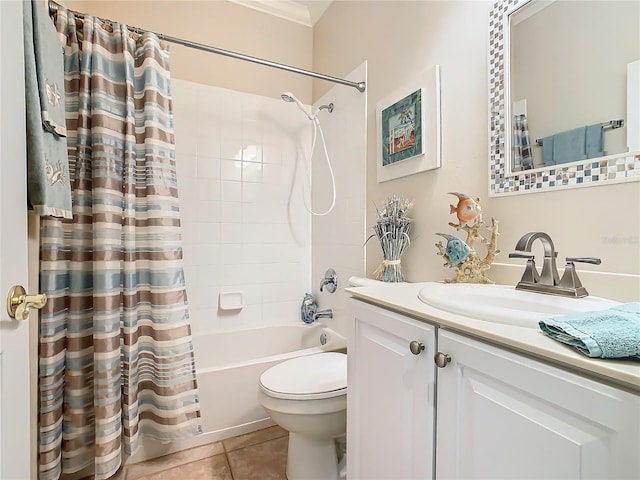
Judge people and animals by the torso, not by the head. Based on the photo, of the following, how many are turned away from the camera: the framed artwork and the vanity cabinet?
0

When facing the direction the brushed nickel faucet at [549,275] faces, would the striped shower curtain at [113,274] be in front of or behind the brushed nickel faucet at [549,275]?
in front

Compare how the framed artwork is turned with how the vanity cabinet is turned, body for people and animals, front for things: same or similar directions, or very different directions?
same or similar directions

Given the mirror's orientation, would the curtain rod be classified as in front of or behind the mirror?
in front

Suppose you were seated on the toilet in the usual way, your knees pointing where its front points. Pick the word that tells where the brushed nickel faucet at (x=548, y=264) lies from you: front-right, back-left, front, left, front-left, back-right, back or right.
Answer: left

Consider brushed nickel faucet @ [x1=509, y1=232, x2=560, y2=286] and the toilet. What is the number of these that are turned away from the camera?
0

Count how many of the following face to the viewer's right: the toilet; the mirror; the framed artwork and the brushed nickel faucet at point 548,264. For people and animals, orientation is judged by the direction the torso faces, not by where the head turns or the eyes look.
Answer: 0

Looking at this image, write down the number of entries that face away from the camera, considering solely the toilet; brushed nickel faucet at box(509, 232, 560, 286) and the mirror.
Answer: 0

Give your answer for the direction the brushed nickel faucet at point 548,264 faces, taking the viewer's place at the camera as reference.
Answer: facing the viewer and to the left of the viewer

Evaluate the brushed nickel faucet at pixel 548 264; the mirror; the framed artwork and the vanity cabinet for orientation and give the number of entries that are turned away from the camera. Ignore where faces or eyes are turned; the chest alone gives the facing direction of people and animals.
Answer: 0
